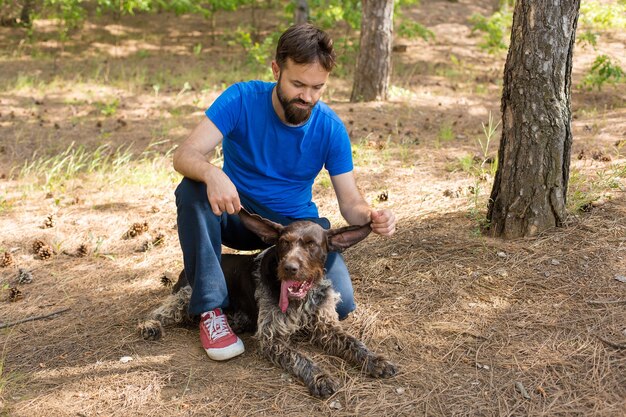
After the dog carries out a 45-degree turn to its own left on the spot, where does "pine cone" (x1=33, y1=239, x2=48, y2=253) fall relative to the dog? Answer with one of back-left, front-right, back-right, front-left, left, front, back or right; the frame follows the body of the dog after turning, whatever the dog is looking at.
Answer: back-left

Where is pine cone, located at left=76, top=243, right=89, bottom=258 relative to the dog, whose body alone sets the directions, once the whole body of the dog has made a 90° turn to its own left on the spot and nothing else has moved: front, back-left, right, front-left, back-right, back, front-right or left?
left

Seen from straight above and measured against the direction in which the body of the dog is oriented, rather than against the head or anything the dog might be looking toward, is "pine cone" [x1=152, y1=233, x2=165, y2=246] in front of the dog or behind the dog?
behind

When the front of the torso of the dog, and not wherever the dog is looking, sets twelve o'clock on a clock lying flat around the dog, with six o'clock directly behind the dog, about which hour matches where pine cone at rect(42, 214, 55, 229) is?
The pine cone is roughly at 6 o'clock from the dog.

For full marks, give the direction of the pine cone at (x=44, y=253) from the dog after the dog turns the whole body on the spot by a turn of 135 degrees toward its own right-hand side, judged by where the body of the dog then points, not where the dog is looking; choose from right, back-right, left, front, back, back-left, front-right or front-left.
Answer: front-right

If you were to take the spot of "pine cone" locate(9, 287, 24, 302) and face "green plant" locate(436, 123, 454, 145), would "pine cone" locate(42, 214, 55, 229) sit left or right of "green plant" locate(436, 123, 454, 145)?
left

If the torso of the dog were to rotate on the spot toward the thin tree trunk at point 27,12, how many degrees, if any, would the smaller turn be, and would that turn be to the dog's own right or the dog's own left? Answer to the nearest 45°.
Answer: approximately 180°

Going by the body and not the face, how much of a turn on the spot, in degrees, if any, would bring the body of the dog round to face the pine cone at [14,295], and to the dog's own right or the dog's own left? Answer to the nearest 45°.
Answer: approximately 180°

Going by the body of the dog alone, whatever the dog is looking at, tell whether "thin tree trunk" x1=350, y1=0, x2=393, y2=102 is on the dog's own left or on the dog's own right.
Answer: on the dog's own left

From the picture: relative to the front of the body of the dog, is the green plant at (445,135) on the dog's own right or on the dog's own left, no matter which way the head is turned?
on the dog's own left

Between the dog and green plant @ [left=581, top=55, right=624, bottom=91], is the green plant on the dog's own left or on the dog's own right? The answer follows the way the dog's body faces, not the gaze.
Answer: on the dog's own left

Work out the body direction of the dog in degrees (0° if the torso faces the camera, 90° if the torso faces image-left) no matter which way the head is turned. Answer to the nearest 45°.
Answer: approximately 315°
